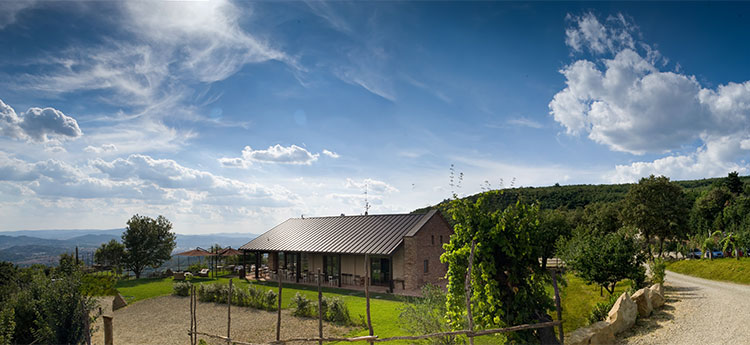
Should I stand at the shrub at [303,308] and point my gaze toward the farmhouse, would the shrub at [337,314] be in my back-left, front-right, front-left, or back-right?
back-right

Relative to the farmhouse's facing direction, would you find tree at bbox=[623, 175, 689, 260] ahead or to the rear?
to the rear

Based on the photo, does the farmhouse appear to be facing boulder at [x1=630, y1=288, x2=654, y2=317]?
no

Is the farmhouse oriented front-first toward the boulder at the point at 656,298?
no

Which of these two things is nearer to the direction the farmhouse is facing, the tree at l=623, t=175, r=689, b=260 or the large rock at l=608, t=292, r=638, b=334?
the large rock

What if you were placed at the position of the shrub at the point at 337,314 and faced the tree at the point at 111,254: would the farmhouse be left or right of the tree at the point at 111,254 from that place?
right

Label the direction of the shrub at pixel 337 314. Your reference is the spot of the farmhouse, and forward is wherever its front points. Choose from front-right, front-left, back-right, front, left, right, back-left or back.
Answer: front-left

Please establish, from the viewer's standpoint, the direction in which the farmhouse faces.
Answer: facing the viewer and to the left of the viewer

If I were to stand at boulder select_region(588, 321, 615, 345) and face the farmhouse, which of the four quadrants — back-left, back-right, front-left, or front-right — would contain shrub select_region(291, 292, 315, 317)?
front-left

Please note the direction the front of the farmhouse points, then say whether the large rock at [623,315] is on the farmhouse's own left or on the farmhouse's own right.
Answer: on the farmhouse's own left

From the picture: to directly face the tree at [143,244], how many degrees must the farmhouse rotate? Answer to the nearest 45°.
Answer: approximately 90° to its right

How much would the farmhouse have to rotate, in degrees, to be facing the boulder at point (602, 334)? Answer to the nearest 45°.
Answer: approximately 45° to its left

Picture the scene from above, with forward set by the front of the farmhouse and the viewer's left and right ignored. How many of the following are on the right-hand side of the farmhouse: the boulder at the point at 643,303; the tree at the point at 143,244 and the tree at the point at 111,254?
2

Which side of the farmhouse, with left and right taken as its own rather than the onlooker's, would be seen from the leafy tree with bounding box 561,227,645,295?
left

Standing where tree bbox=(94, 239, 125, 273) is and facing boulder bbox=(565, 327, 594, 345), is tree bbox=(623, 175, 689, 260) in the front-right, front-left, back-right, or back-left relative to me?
front-left
